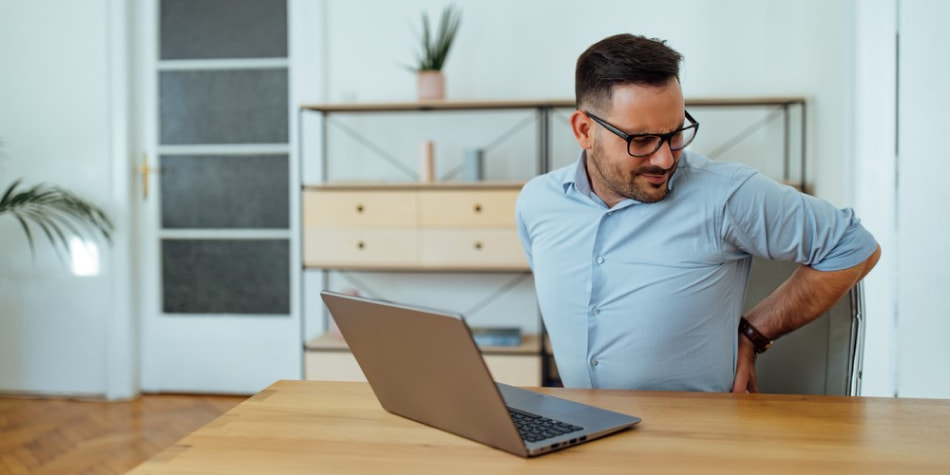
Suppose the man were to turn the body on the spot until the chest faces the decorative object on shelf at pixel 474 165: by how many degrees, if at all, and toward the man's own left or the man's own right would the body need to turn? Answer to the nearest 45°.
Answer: approximately 90° to the man's own right

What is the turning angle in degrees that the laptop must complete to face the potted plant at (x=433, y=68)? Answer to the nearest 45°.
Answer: approximately 45° to its left

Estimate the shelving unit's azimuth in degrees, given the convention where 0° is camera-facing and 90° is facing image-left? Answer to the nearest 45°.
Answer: approximately 0°

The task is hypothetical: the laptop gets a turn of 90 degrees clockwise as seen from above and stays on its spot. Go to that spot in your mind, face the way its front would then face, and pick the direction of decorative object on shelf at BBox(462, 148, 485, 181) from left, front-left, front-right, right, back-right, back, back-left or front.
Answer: back-left

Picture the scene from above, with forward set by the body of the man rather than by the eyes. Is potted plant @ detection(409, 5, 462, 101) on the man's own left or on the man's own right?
on the man's own right

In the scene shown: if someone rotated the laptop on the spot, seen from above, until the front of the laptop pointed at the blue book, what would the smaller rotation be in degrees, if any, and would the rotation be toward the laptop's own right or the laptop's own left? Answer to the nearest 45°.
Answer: approximately 45° to the laptop's own left

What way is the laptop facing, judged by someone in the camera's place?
facing away from the viewer and to the right of the viewer

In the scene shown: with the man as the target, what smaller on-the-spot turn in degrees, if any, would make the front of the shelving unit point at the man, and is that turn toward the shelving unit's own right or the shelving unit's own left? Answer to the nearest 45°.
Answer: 0° — it already faces them

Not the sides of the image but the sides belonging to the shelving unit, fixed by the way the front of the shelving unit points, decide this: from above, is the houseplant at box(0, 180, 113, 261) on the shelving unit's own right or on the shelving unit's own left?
on the shelving unit's own right

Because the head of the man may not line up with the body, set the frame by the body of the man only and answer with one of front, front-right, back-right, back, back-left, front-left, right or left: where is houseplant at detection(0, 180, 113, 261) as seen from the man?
right

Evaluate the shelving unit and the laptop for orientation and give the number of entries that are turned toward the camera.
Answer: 1

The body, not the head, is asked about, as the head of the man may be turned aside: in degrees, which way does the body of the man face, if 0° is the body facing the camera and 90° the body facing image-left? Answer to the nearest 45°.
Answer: approximately 45°

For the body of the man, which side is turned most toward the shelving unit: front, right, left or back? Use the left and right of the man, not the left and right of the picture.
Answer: right

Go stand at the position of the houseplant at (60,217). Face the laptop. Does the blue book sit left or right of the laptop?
left

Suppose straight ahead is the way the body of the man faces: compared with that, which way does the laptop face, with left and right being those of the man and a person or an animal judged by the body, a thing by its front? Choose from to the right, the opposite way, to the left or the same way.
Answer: the opposite way
